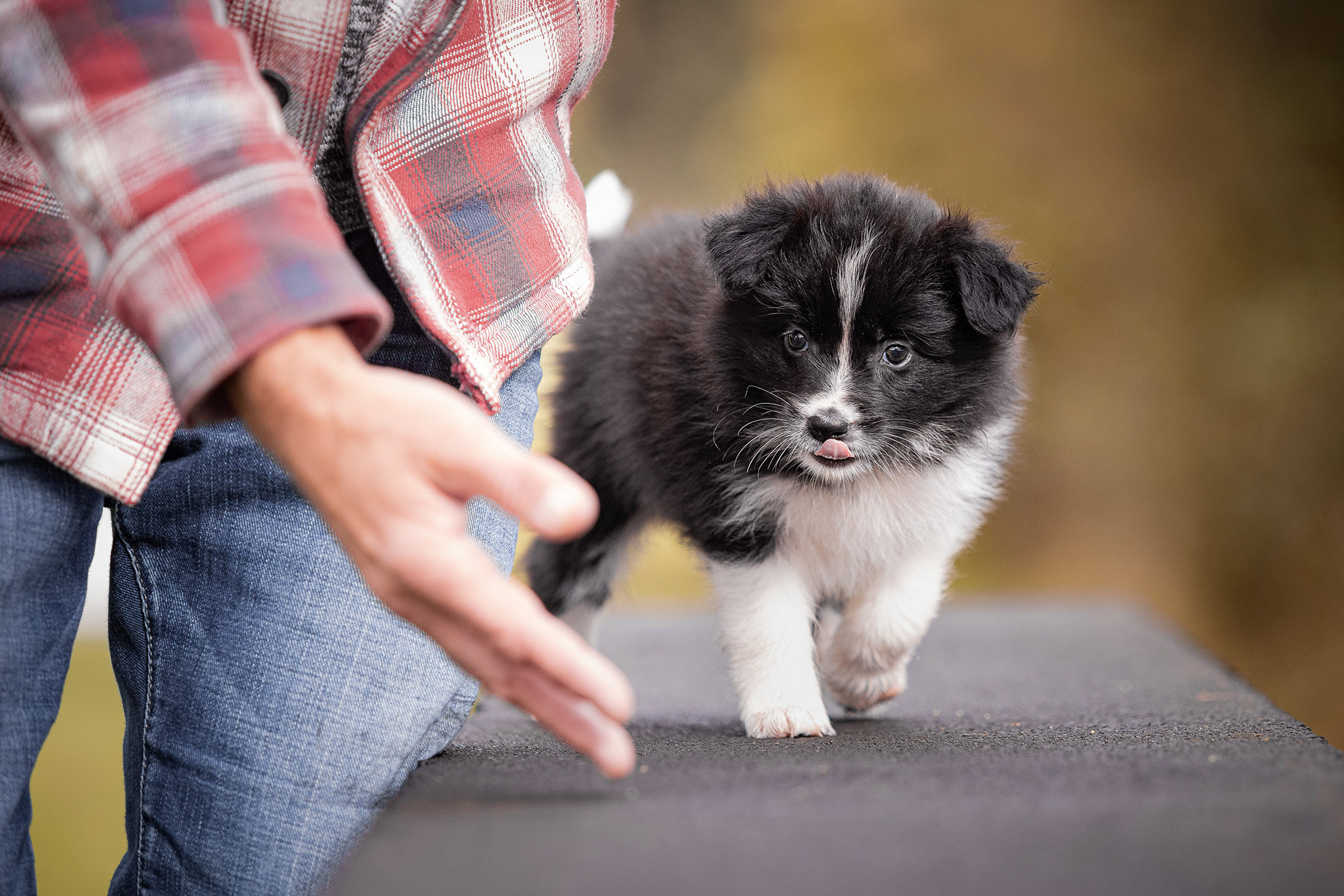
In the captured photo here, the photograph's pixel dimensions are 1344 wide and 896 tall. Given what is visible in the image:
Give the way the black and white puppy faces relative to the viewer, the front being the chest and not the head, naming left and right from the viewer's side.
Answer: facing the viewer and to the right of the viewer
